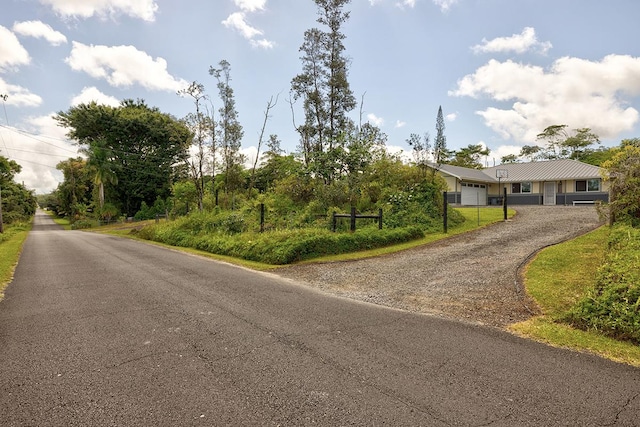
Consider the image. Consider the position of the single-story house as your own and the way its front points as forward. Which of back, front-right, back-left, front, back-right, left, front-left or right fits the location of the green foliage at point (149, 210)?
right

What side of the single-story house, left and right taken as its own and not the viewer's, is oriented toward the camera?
front

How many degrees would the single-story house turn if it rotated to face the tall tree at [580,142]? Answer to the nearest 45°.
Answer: approximately 180°

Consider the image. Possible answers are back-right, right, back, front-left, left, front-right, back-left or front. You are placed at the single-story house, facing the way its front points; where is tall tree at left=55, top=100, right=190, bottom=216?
right

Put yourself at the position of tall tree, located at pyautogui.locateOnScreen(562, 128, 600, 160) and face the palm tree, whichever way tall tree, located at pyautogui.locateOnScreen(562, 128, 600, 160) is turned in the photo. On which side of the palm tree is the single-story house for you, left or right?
left

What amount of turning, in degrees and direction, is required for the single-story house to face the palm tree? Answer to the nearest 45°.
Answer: approximately 90° to its right
